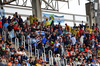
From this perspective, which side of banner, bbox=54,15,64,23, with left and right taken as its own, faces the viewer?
front
